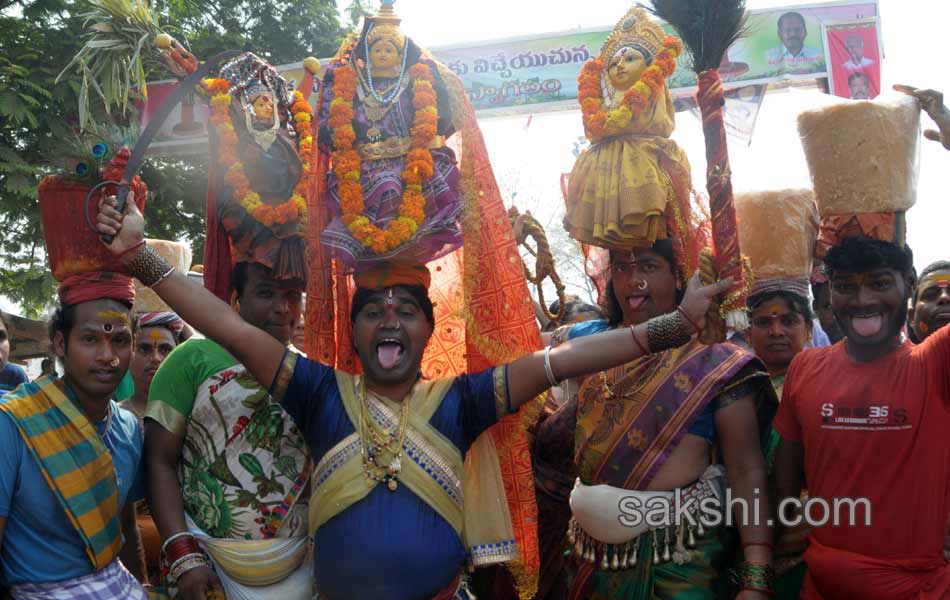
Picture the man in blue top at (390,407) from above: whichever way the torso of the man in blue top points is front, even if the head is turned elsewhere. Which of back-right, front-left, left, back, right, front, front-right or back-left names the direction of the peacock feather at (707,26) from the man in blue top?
left

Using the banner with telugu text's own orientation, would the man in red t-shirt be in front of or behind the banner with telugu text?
in front

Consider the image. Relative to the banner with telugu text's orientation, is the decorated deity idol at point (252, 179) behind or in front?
in front

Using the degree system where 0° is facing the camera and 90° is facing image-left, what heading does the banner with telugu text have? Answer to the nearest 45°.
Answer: approximately 0°

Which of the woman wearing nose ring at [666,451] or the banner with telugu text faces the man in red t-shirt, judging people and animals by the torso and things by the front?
the banner with telugu text

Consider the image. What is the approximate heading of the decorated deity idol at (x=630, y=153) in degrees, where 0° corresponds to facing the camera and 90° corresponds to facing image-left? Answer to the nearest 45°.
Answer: approximately 45°

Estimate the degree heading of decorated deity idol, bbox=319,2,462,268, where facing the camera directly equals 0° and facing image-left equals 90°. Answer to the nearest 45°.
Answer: approximately 0°

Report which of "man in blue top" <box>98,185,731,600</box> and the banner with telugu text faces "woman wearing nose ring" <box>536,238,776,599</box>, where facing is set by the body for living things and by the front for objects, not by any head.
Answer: the banner with telugu text

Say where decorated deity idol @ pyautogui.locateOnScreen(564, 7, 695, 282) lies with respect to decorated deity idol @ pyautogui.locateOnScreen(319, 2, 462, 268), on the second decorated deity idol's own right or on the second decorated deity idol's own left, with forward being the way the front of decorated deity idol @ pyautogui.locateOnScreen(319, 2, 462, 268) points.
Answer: on the second decorated deity idol's own left

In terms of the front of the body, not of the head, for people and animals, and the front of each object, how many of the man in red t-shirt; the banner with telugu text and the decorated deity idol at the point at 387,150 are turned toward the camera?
3

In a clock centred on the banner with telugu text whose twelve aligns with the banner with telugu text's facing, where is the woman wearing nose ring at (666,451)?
The woman wearing nose ring is roughly at 12 o'clock from the banner with telugu text.
